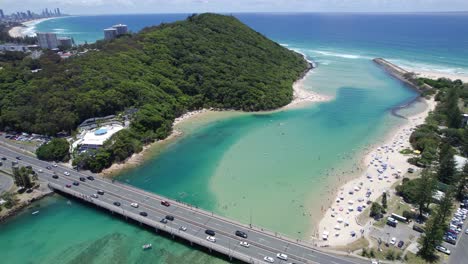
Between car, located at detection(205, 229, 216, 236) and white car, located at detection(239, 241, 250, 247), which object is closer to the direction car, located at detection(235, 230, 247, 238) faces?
the white car

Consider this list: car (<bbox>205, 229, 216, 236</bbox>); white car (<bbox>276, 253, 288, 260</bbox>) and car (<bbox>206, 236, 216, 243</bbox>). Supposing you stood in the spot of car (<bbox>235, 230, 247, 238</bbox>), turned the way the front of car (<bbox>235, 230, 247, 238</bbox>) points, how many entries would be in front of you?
1

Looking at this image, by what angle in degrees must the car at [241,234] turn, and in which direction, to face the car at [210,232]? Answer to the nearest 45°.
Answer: approximately 135° to its right

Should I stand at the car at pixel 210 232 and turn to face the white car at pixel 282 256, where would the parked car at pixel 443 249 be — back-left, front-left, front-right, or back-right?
front-left

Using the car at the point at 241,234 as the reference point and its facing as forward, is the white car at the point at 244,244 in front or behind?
in front

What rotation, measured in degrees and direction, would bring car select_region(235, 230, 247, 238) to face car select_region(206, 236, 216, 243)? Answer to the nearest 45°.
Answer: approximately 135° to its right

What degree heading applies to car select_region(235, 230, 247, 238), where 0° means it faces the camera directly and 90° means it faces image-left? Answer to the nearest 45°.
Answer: approximately 315°

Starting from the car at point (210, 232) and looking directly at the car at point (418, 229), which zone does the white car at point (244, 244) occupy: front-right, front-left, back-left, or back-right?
front-right

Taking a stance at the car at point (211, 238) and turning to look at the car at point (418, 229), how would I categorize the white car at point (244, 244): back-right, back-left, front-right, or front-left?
front-right

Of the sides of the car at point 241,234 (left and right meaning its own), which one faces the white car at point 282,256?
front

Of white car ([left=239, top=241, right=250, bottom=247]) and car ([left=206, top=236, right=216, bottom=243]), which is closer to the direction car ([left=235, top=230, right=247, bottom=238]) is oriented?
the white car
